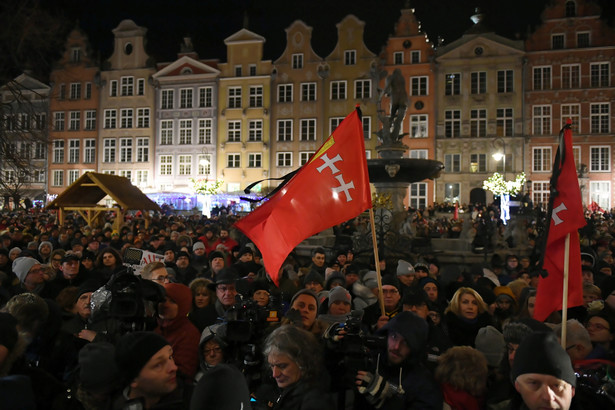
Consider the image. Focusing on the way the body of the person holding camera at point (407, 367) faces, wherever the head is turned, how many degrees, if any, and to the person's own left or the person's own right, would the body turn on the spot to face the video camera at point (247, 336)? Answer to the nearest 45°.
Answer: approximately 45° to the person's own right

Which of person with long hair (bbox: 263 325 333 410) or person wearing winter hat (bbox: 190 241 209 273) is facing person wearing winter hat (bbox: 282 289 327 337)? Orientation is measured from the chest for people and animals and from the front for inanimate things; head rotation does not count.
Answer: person wearing winter hat (bbox: 190 241 209 273)

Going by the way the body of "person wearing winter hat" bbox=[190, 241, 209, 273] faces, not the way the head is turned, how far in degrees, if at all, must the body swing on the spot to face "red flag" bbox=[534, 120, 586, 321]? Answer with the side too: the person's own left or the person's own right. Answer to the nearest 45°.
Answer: approximately 45° to the person's own left

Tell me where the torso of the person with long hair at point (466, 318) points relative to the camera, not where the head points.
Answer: toward the camera

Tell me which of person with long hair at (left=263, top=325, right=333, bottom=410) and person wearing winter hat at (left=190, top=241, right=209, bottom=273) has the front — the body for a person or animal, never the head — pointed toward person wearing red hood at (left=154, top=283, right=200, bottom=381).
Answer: person wearing winter hat at (left=190, top=241, right=209, bottom=273)

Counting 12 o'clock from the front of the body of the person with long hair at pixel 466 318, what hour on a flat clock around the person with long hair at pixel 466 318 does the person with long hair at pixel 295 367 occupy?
the person with long hair at pixel 295 367 is roughly at 1 o'clock from the person with long hair at pixel 466 318.

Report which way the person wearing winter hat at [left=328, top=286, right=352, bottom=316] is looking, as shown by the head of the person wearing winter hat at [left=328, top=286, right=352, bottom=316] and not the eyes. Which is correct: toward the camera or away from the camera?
toward the camera

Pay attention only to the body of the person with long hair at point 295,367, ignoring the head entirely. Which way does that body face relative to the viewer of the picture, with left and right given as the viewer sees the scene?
facing the viewer and to the left of the viewer

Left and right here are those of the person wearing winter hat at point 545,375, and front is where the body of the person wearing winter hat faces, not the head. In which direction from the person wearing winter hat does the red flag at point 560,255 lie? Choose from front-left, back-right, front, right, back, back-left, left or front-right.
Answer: back

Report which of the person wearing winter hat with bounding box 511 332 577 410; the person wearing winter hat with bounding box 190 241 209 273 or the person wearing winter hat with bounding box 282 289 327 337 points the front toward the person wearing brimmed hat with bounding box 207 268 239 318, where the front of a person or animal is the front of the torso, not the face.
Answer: the person wearing winter hat with bounding box 190 241 209 273

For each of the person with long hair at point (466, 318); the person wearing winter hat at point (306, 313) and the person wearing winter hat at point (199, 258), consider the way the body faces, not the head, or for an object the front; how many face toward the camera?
3

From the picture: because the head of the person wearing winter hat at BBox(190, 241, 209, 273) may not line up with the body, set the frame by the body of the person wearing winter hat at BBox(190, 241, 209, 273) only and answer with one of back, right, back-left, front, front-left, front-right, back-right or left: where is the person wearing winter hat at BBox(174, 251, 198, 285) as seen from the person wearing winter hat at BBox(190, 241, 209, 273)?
front

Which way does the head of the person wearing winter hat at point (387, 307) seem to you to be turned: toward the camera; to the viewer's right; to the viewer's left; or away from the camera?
toward the camera

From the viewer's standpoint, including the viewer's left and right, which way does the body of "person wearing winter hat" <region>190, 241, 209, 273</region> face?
facing the viewer

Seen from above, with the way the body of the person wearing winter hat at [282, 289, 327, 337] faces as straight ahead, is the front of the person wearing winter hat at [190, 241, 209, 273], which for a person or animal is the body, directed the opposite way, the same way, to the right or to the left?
the same way

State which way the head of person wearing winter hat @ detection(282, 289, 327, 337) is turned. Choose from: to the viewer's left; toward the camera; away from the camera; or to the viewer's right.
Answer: toward the camera

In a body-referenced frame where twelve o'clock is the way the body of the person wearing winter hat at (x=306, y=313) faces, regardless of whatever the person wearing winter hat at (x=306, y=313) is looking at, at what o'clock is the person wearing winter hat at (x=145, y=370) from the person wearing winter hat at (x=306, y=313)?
the person wearing winter hat at (x=145, y=370) is roughly at 1 o'clock from the person wearing winter hat at (x=306, y=313).
